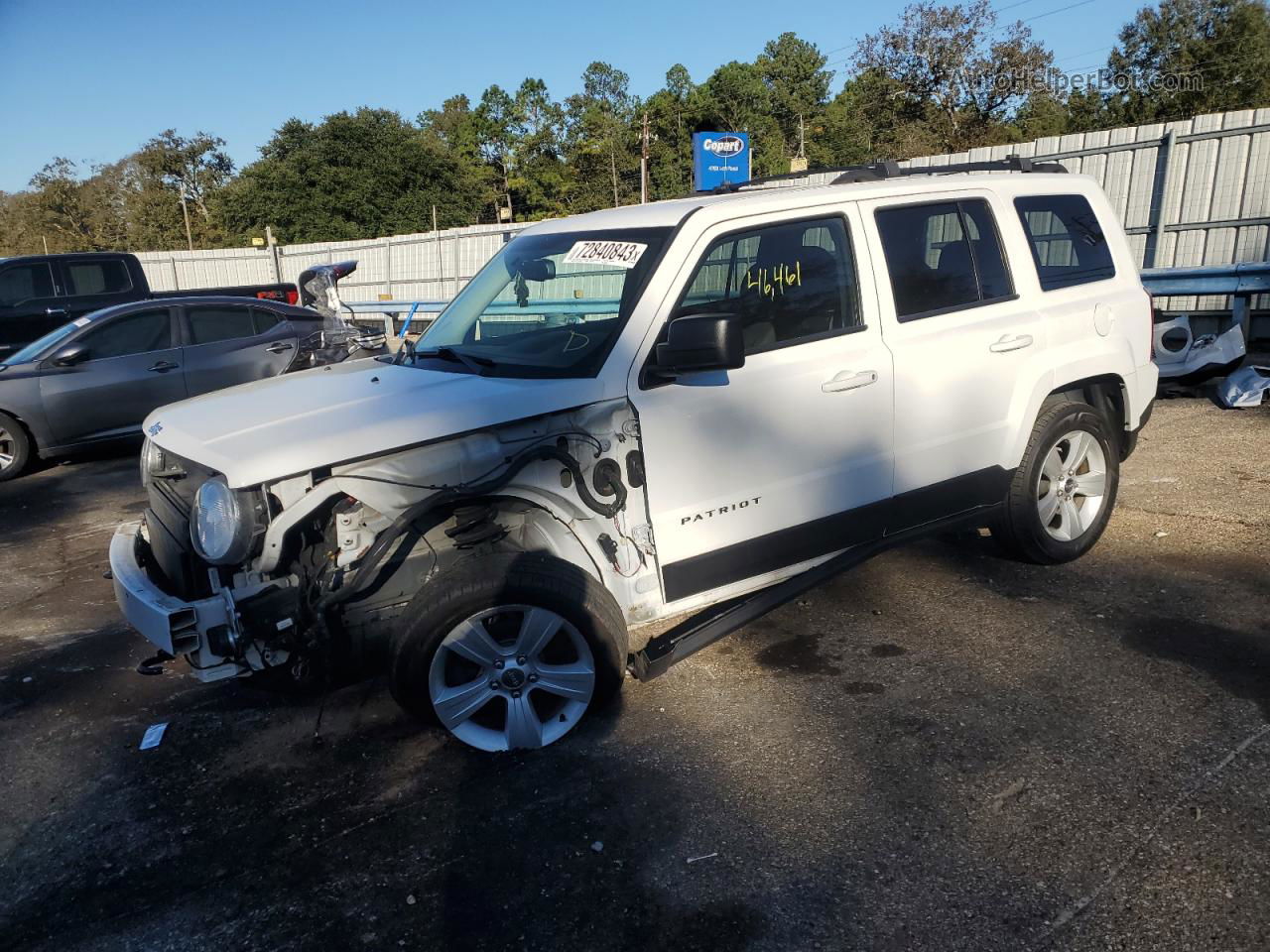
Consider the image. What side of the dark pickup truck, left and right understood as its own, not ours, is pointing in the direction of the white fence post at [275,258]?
right

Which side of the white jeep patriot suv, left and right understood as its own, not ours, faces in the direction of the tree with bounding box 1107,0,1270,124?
back

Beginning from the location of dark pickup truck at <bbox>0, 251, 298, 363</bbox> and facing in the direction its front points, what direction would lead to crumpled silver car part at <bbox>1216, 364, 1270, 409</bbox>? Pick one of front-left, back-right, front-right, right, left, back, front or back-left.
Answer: back-left

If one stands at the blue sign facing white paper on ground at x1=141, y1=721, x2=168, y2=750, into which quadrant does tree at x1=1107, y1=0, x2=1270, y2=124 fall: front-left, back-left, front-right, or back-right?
back-left

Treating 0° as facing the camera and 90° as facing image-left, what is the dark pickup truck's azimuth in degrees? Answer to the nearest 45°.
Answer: approximately 90°

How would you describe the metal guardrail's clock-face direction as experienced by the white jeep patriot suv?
The metal guardrail is roughly at 6 o'clock from the white jeep patriot suv.

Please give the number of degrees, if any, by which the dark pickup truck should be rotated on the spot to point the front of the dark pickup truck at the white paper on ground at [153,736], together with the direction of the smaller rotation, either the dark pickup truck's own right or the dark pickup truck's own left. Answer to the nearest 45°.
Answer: approximately 90° to the dark pickup truck's own left
